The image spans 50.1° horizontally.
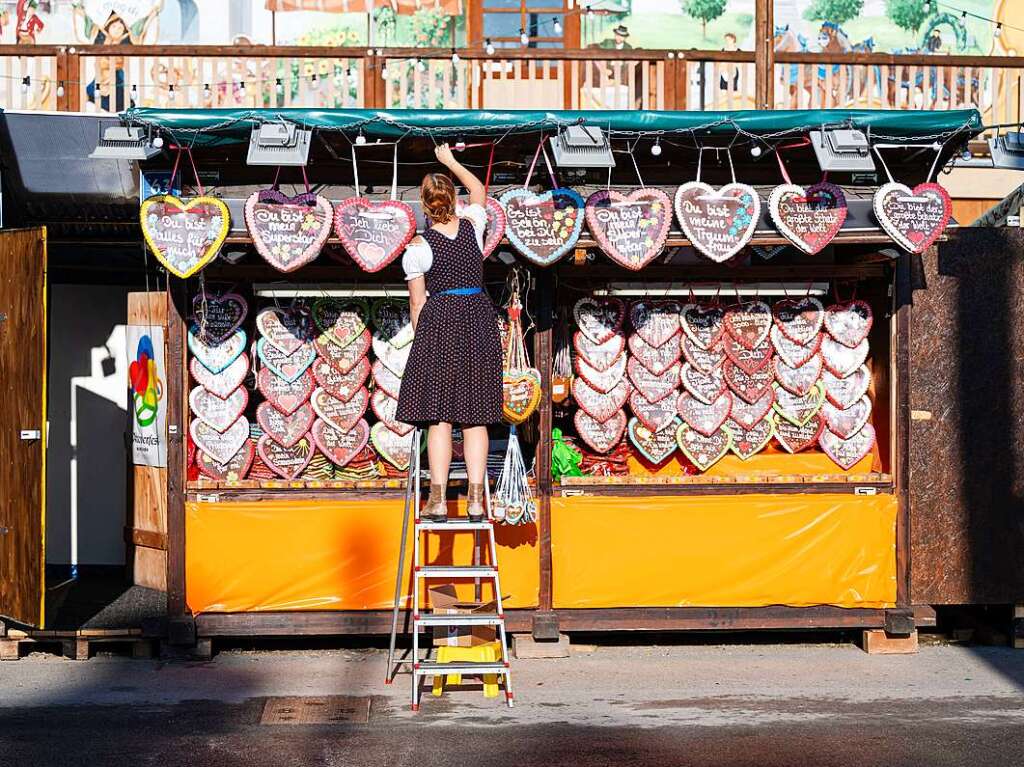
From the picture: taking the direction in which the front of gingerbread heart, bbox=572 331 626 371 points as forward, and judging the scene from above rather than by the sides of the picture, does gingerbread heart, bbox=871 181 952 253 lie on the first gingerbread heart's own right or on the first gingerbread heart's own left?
on the first gingerbread heart's own left

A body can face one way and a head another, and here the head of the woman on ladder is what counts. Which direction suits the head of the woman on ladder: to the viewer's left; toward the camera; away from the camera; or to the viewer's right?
away from the camera

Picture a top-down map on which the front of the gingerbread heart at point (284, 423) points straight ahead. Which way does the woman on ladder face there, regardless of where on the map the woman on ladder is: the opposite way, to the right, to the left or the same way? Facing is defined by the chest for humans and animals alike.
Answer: the opposite way

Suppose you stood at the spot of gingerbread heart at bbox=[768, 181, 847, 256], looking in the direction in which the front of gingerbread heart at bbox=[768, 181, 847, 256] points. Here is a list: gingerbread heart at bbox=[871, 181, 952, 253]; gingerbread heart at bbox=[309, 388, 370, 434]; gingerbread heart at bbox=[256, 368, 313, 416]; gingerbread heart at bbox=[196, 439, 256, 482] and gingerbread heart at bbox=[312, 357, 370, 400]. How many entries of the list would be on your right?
4

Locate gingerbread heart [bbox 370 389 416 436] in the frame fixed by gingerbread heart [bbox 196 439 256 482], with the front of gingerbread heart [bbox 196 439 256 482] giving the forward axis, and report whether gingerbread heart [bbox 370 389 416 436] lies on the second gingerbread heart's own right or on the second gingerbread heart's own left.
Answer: on the second gingerbread heart's own left

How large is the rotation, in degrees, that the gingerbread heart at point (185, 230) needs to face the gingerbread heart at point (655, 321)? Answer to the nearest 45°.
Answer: approximately 90° to its left
